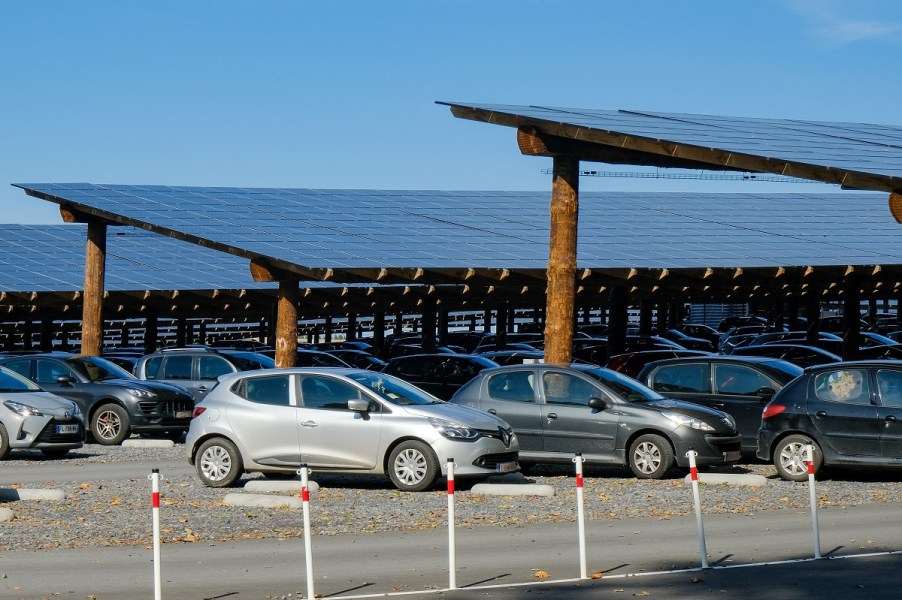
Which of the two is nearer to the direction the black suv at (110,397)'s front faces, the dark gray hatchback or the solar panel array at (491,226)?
the dark gray hatchback

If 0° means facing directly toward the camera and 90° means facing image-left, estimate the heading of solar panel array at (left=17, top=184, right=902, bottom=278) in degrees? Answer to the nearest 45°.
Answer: approximately 315°

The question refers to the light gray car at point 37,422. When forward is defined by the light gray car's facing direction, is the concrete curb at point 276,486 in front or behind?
in front

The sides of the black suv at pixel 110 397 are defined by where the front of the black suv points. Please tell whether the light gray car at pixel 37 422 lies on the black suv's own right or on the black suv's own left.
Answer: on the black suv's own right

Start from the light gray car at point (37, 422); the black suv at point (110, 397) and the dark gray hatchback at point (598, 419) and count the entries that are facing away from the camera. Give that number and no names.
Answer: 0

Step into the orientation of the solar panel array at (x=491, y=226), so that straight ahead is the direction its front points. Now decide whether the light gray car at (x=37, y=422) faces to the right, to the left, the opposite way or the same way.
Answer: the same way

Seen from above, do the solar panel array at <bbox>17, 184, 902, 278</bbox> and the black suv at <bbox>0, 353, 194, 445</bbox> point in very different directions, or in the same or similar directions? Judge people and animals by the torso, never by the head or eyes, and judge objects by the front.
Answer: same or similar directions

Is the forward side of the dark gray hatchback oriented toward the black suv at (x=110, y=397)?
no

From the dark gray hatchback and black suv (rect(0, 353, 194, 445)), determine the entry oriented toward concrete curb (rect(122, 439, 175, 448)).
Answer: the black suv

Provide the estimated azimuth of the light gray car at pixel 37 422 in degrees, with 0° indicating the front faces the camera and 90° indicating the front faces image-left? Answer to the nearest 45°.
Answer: approximately 315°

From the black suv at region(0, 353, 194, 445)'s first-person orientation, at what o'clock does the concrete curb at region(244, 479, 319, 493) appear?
The concrete curb is roughly at 1 o'clock from the black suv.

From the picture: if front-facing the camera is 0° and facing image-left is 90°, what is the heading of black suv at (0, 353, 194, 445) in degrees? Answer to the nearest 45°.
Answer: approximately 315°

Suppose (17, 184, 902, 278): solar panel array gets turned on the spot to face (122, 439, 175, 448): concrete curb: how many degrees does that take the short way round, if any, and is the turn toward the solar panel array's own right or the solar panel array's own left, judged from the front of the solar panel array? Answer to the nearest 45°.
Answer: approximately 90° to the solar panel array's own right

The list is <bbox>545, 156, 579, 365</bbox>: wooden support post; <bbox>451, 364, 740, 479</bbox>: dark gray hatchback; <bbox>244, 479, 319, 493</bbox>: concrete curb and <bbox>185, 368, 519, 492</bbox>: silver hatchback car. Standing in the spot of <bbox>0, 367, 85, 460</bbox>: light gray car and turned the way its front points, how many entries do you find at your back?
0

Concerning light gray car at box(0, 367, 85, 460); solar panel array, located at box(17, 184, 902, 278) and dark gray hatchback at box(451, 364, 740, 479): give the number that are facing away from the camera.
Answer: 0

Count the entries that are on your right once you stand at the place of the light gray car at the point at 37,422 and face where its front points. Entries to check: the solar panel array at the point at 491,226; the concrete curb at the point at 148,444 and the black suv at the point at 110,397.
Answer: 0

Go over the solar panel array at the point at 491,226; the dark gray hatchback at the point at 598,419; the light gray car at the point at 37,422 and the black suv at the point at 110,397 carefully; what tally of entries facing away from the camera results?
0

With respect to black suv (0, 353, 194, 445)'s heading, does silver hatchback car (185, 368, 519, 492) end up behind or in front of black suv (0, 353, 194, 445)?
in front

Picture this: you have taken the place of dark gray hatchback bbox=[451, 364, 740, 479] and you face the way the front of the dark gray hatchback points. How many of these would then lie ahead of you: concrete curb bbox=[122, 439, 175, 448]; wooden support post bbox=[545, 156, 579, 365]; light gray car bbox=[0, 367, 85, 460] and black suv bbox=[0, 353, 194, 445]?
0
